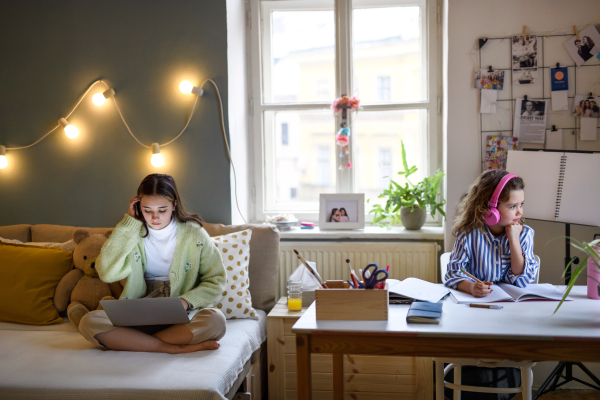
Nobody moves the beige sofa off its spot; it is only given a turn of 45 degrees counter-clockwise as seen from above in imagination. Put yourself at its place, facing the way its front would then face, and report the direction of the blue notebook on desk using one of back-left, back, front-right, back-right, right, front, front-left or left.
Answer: front

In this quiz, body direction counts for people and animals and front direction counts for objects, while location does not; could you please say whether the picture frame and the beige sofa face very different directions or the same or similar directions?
same or similar directions

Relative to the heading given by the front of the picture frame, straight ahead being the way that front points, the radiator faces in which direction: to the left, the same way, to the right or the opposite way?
the same way

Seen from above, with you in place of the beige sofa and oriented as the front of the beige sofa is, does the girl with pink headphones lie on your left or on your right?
on your left

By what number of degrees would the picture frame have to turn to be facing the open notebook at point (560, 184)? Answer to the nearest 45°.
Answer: approximately 45° to its left

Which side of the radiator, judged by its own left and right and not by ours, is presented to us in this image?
front

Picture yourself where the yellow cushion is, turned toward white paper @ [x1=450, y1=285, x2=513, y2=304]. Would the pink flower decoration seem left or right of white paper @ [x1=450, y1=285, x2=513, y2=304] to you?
left

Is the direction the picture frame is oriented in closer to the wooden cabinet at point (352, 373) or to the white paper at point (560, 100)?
the wooden cabinet

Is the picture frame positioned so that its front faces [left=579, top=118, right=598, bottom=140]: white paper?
no

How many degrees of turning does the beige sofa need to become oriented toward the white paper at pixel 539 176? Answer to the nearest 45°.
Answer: approximately 90° to its left

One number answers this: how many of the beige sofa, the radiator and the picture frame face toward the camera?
3

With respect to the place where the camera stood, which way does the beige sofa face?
facing the viewer

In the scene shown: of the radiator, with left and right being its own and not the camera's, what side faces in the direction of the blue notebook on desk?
front

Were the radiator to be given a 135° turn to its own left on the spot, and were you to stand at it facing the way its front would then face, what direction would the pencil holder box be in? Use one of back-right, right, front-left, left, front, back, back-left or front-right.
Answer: back-right

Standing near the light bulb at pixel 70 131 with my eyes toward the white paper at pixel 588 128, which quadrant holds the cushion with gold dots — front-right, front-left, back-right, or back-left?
front-right

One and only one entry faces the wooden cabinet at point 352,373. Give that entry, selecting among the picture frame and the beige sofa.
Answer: the picture frame

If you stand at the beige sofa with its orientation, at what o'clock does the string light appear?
The string light is roughly at 6 o'clock from the beige sofa.

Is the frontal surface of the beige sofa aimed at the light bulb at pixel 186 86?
no

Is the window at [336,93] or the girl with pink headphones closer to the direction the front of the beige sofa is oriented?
the girl with pink headphones
